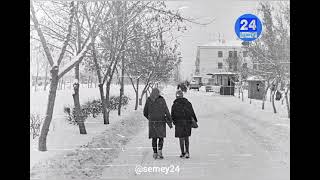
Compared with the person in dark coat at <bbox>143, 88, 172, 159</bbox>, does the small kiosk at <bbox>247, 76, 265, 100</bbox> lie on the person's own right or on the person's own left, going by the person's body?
on the person's own right

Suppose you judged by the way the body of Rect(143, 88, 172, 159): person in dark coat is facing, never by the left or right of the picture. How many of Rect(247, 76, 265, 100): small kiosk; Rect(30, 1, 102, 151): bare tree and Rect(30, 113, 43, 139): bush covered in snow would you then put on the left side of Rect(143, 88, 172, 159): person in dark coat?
2

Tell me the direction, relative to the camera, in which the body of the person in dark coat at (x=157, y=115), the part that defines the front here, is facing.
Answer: away from the camera

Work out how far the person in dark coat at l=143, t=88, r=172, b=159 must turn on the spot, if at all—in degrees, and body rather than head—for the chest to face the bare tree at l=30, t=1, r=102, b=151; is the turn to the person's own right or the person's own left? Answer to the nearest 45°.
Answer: approximately 90° to the person's own left

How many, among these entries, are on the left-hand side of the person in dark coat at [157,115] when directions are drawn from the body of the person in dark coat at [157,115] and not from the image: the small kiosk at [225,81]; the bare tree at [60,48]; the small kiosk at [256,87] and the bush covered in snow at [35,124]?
2

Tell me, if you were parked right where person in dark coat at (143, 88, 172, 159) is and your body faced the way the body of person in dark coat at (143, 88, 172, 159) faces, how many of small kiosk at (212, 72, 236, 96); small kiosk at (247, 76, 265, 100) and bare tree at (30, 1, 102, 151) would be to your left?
1
